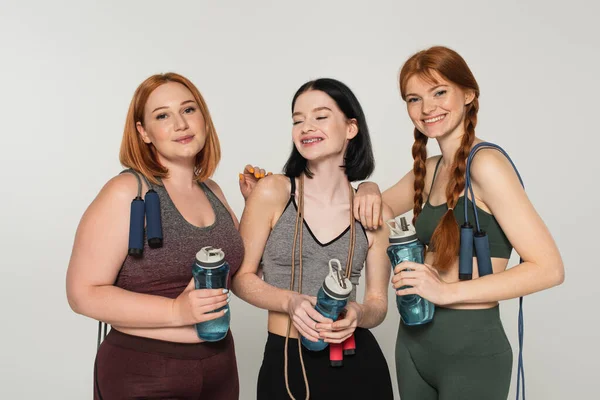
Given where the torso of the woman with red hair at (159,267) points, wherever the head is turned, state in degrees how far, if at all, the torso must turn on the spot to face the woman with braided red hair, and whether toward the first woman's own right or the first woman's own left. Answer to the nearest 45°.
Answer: approximately 45° to the first woman's own left

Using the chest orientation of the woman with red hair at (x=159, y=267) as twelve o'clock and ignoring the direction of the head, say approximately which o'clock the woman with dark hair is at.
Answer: The woman with dark hair is roughly at 10 o'clock from the woman with red hair.

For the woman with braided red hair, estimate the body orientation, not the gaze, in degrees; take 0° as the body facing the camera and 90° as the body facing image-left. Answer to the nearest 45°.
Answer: approximately 45°

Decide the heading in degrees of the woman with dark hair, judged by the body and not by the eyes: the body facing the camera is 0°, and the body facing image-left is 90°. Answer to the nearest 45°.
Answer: approximately 0°

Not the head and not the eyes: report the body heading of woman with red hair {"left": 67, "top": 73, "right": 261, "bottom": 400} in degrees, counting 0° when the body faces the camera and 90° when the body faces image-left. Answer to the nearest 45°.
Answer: approximately 315°

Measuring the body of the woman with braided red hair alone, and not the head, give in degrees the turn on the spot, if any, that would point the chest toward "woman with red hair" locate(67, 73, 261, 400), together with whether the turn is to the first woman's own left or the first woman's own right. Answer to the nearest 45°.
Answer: approximately 45° to the first woman's own right
